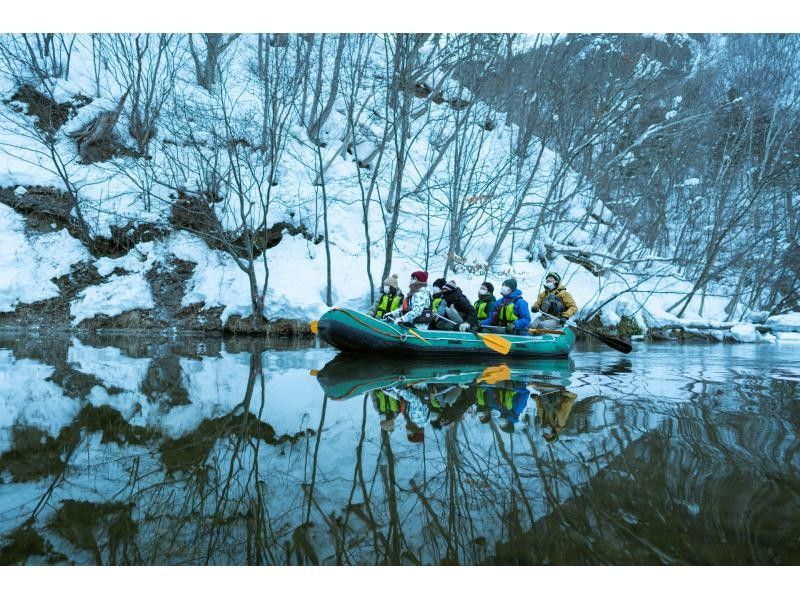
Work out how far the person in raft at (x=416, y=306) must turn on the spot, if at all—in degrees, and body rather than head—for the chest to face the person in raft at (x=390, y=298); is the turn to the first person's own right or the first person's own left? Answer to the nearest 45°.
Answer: approximately 45° to the first person's own right

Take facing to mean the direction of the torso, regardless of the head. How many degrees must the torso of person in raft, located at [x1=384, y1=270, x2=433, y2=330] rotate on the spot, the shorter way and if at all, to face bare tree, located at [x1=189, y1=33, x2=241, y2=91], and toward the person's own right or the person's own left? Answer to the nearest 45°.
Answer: approximately 45° to the person's own right

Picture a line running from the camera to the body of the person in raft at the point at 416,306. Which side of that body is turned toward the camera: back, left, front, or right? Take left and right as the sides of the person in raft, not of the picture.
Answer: left

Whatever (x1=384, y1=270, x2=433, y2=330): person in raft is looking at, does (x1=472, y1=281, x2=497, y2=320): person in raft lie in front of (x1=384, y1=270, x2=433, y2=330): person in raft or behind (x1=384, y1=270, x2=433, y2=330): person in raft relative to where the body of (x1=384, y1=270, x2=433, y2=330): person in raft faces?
behind

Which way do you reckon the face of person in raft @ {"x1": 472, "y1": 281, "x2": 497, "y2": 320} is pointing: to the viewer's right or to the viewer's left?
to the viewer's left

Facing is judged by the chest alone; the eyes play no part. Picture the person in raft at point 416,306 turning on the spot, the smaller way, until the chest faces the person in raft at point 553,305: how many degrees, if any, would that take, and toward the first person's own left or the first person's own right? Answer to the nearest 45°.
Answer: approximately 135° to the first person's own right

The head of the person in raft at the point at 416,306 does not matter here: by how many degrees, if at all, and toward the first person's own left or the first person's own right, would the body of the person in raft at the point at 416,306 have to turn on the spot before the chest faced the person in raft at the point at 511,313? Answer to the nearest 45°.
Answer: approximately 180°
